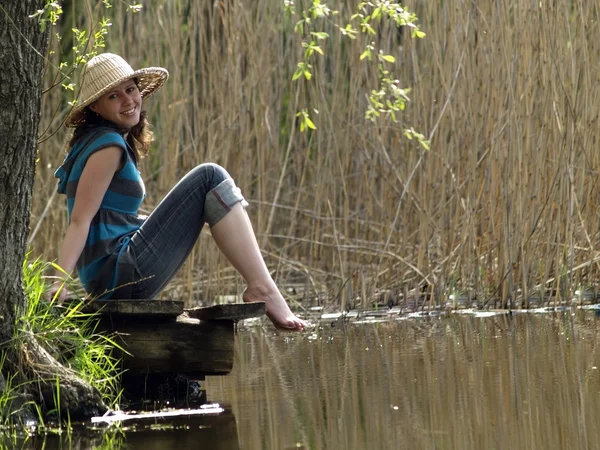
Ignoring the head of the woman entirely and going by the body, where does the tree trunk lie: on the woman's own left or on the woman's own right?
on the woman's own right

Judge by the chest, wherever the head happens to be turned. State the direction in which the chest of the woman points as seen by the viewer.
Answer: to the viewer's right
